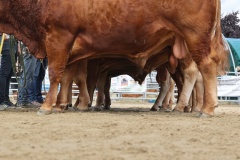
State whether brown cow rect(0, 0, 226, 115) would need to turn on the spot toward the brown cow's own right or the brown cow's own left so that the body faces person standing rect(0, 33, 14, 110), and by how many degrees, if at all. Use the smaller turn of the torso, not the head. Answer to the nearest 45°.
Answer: approximately 45° to the brown cow's own right

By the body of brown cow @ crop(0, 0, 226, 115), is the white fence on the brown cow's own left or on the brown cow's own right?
on the brown cow's own right

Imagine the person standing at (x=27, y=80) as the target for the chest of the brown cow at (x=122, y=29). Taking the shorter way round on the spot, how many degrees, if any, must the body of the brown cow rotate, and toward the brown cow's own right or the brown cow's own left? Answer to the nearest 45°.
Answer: approximately 45° to the brown cow's own right

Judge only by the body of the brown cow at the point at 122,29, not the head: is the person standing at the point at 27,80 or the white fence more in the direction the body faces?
the person standing

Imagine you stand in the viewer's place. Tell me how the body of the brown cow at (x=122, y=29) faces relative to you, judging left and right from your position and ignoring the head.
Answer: facing to the left of the viewer
